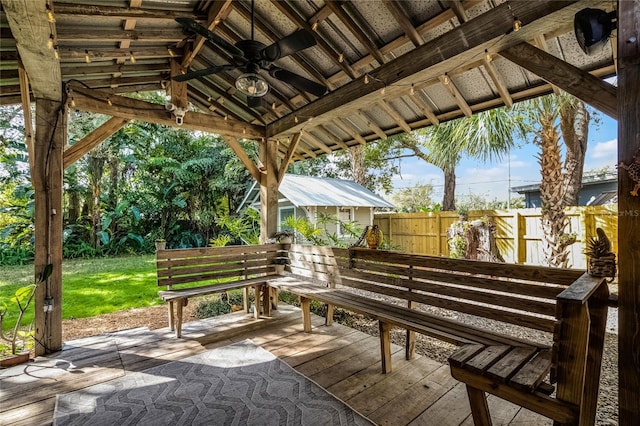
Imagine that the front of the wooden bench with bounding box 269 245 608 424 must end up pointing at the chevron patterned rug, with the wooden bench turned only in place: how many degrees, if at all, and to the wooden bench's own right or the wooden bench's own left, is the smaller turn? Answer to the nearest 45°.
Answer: approximately 45° to the wooden bench's own right

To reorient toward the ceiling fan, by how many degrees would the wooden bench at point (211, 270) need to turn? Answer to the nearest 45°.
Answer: approximately 45° to its right

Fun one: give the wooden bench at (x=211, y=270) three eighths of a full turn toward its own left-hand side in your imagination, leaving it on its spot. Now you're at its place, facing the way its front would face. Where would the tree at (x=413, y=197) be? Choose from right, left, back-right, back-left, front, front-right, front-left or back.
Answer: front-right

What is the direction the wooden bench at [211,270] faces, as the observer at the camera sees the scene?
facing the viewer and to the right of the viewer

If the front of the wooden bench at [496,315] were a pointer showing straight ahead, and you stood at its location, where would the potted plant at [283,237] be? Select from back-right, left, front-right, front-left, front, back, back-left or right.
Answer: right

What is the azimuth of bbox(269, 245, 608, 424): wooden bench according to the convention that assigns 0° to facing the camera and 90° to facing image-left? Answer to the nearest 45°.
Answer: approximately 45°

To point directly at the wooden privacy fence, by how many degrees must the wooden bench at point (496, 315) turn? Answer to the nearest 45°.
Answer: approximately 135° to its right

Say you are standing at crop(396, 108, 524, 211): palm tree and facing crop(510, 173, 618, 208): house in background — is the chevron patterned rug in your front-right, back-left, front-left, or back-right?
back-right

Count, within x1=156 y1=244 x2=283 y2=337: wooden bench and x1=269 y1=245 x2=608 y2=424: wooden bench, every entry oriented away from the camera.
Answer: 0

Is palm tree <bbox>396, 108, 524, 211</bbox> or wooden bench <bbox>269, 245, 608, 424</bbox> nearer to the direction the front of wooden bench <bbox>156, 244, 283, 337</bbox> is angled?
the wooden bench

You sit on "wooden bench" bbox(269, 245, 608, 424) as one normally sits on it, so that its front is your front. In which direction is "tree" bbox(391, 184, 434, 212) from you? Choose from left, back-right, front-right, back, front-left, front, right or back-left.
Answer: back-right
